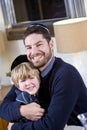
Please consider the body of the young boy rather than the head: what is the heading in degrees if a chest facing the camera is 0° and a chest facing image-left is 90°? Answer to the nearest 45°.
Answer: approximately 0°

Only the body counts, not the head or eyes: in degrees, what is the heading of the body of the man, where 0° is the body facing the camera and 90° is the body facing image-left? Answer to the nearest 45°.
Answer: approximately 45°
